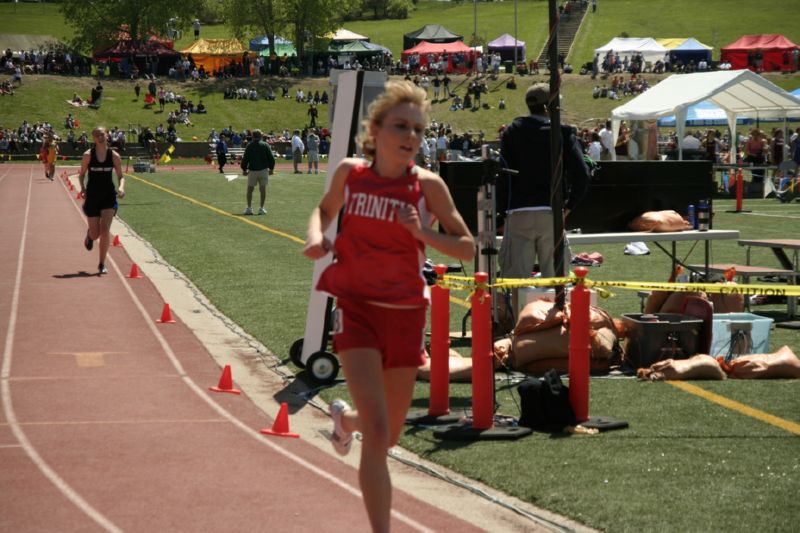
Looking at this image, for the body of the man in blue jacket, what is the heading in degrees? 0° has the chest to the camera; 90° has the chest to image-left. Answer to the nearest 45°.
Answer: approximately 180°

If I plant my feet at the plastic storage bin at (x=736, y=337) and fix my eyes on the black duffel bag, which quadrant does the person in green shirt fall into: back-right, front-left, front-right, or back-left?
back-right

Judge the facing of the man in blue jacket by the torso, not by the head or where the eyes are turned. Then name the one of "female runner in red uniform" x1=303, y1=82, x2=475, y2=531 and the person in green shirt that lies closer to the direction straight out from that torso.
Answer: the person in green shirt

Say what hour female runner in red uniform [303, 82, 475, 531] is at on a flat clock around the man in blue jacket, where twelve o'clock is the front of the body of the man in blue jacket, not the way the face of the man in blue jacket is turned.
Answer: The female runner in red uniform is roughly at 6 o'clock from the man in blue jacket.

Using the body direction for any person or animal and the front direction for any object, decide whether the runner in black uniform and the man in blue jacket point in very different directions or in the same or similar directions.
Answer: very different directions

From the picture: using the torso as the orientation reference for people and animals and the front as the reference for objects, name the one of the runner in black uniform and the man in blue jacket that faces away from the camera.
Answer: the man in blue jacket

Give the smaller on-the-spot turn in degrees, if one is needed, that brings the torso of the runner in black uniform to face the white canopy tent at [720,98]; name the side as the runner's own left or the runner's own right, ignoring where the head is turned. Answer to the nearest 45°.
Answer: approximately 135° to the runner's own left

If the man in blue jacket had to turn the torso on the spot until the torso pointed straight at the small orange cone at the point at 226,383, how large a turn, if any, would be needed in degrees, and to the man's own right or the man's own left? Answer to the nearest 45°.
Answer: approximately 135° to the man's own left

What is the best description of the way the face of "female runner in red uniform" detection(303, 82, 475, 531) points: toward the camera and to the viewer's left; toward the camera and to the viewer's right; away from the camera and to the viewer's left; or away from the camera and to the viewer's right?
toward the camera and to the viewer's right

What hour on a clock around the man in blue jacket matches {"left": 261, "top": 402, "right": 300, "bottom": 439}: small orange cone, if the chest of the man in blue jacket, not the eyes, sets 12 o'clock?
The small orange cone is roughly at 7 o'clock from the man in blue jacket.

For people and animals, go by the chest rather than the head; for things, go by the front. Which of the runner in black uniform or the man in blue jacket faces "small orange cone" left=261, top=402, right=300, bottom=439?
the runner in black uniform

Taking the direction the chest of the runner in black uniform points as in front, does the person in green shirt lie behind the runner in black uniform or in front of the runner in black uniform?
behind

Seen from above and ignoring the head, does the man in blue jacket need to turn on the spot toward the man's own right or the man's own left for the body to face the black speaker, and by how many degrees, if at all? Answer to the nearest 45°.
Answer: approximately 45° to the man's own left
